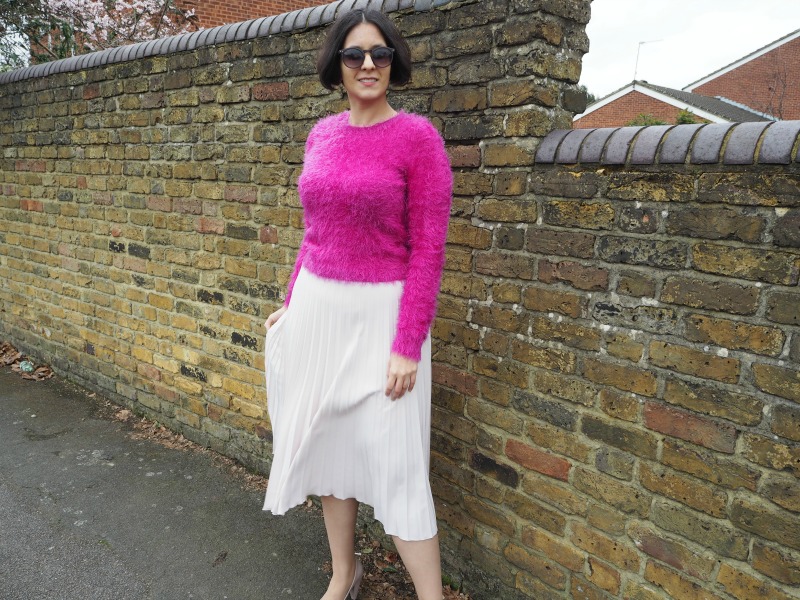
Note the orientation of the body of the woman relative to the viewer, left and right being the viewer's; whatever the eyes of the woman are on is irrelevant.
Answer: facing the viewer and to the left of the viewer
